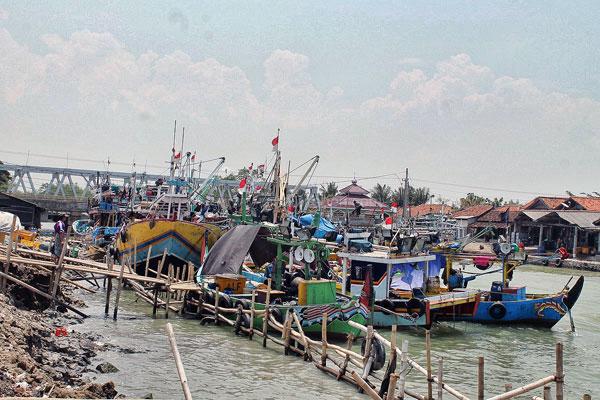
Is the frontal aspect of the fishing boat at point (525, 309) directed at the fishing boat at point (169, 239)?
no

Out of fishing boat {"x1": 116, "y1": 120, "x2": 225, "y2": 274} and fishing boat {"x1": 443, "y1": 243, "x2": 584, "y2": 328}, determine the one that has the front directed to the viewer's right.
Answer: fishing boat {"x1": 443, "y1": 243, "x2": 584, "y2": 328}

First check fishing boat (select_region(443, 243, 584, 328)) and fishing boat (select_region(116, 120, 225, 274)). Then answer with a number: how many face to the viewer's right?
1

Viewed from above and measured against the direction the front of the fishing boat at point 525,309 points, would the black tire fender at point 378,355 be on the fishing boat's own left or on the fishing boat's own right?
on the fishing boat's own right

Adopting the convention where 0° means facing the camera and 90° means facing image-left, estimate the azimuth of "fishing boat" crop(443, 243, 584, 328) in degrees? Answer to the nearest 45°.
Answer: approximately 270°

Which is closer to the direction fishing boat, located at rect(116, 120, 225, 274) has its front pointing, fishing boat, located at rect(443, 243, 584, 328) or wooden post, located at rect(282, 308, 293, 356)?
the wooden post

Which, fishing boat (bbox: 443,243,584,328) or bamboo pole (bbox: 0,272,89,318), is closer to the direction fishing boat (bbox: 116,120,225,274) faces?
the bamboo pole

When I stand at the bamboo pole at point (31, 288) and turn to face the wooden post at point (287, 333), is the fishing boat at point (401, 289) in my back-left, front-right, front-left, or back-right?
front-left
